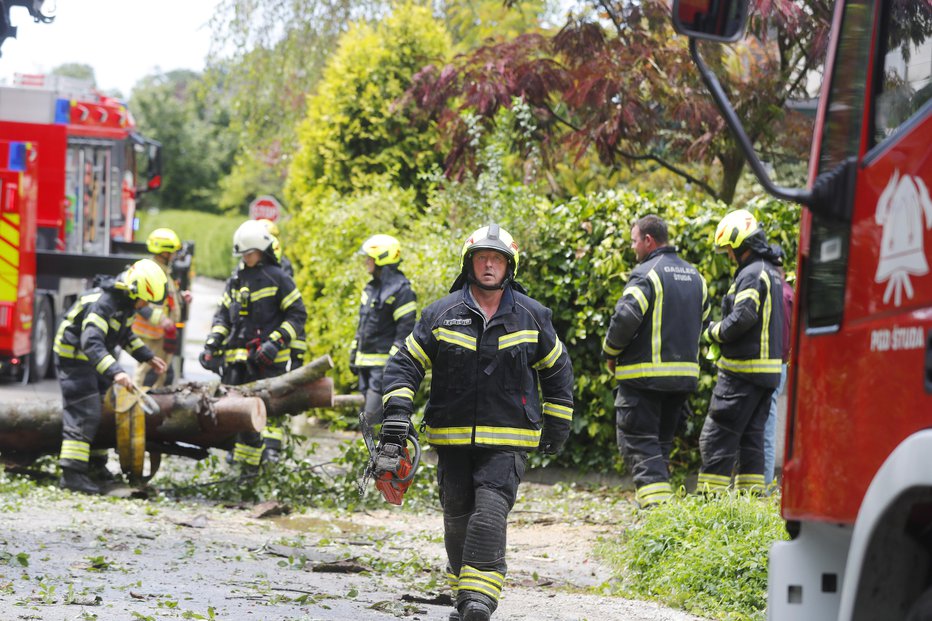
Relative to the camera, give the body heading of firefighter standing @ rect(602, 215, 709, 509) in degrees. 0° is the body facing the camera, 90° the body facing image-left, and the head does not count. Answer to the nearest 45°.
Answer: approximately 135°

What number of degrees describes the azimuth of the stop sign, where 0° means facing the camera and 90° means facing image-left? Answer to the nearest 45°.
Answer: approximately 0°

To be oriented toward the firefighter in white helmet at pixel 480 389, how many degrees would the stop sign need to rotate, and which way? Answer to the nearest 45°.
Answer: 0° — it already faces them

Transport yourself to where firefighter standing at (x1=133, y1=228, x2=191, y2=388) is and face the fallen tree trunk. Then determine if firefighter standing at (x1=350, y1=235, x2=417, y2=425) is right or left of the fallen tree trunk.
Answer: left

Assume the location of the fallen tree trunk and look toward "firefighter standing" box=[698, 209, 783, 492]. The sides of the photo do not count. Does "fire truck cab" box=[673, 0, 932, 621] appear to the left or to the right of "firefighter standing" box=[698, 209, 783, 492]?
right

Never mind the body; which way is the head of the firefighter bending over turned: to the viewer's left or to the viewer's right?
to the viewer's right
